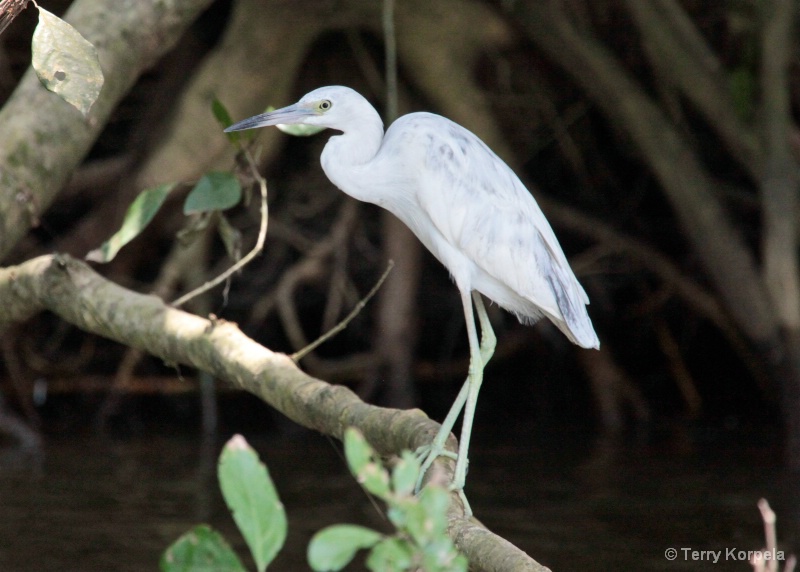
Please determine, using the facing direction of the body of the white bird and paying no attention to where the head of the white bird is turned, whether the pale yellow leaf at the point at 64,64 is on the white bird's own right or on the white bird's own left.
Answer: on the white bird's own left

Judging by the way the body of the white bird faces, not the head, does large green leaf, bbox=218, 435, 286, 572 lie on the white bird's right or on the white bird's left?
on the white bird's left

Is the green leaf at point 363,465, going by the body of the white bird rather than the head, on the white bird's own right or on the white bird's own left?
on the white bird's own left

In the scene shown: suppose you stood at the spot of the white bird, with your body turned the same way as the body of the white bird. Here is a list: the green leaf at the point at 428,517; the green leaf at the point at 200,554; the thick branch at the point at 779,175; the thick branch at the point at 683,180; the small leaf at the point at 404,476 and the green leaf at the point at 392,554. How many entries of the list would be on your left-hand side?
4

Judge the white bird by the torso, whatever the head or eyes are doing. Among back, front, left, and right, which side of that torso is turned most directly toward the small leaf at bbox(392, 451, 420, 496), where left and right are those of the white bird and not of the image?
left

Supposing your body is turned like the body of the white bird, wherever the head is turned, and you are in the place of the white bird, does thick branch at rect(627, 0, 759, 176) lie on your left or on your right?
on your right

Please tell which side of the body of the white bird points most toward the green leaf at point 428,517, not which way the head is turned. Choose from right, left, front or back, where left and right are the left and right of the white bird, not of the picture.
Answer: left

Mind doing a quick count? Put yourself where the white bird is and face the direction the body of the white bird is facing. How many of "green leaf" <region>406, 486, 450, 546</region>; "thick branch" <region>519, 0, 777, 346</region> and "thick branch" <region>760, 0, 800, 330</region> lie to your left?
1

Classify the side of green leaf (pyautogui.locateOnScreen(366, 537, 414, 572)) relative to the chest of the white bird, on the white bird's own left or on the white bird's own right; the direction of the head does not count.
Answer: on the white bird's own left

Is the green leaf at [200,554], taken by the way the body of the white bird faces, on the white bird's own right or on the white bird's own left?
on the white bird's own left

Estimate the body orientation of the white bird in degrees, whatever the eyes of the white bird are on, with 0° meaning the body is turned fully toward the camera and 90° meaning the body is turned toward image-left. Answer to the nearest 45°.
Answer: approximately 90°

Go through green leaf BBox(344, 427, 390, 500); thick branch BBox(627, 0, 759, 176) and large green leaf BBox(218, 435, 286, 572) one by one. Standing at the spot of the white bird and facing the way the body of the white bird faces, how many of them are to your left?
2

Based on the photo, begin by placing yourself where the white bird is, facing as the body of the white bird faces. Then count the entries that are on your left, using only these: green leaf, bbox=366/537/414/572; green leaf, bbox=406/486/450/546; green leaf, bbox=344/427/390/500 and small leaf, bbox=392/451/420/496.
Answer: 4
